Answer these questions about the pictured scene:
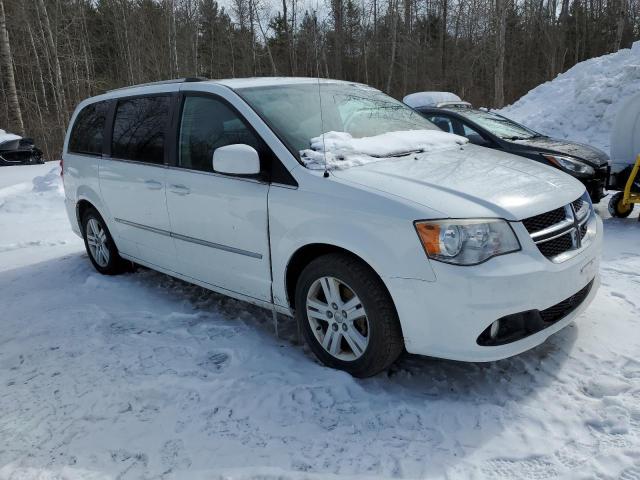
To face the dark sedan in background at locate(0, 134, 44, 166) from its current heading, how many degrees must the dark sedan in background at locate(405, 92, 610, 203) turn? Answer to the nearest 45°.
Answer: approximately 135° to its right

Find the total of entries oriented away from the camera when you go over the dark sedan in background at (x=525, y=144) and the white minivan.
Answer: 0

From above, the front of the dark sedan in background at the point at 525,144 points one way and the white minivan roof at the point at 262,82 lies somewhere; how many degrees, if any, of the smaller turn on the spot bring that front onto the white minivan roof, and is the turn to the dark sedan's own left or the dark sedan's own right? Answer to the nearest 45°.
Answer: approximately 90° to the dark sedan's own right

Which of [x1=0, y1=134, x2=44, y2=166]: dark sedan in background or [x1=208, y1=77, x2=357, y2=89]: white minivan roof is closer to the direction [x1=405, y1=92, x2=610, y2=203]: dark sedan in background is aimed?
the white minivan roof

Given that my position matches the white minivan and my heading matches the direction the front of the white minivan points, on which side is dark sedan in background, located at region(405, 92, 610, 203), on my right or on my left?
on my left

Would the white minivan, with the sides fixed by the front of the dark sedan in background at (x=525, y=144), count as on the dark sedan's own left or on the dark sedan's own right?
on the dark sedan's own right

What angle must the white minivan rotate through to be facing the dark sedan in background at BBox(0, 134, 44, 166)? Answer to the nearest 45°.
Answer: approximately 180°

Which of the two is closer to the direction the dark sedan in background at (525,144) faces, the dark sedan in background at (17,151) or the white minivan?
the white minivan

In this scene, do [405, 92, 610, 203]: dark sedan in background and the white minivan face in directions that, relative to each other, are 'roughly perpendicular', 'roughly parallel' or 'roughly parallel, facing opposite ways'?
roughly parallel

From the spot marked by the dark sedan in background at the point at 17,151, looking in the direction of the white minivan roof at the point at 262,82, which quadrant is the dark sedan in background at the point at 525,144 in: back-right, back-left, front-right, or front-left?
front-left

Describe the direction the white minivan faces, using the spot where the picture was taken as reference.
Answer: facing the viewer and to the right of the viewer
